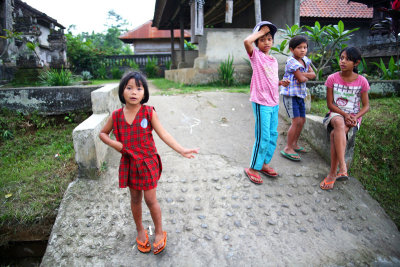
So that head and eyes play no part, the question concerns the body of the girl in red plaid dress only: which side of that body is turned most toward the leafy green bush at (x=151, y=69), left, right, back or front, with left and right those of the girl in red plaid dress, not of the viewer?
back

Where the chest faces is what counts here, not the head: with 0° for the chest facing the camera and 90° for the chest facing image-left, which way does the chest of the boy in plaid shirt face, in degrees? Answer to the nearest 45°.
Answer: approximately 315°

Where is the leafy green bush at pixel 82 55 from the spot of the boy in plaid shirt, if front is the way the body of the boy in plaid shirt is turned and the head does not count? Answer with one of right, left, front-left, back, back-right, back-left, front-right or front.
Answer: back

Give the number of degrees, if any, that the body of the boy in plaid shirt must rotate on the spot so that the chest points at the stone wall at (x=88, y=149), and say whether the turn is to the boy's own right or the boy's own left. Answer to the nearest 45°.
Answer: approximately 90° to the boy's own right

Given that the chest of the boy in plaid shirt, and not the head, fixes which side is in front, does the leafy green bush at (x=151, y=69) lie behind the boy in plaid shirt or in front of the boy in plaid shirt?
behind

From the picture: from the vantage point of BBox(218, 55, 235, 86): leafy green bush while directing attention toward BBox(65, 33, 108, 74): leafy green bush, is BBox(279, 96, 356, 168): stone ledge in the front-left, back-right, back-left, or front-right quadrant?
back-left

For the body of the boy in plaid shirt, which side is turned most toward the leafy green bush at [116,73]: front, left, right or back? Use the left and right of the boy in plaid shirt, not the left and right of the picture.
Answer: back
